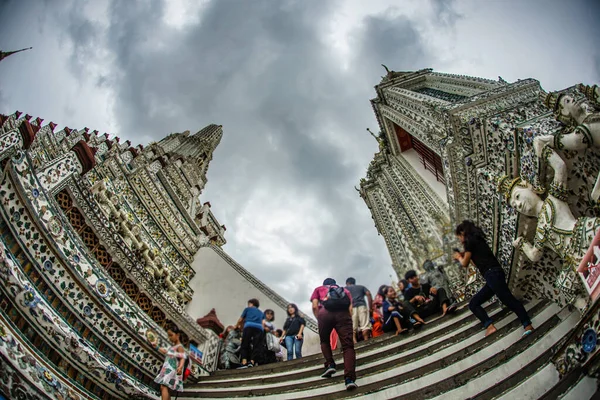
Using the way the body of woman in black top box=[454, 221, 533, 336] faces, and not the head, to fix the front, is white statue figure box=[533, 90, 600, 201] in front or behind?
behind

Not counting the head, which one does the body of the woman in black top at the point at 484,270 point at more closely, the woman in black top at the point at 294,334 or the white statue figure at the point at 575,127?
the woman in black top

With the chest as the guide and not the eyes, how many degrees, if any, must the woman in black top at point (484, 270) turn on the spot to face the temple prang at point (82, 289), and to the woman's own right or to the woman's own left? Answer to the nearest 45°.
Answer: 0° — they already face it

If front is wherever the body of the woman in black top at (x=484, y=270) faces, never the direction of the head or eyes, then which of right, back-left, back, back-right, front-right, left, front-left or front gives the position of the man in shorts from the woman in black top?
front-right

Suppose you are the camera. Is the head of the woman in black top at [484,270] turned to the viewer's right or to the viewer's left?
to the viewer's left

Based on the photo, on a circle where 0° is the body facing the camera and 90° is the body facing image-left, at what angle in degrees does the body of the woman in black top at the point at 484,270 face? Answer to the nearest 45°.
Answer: approximately 90°
